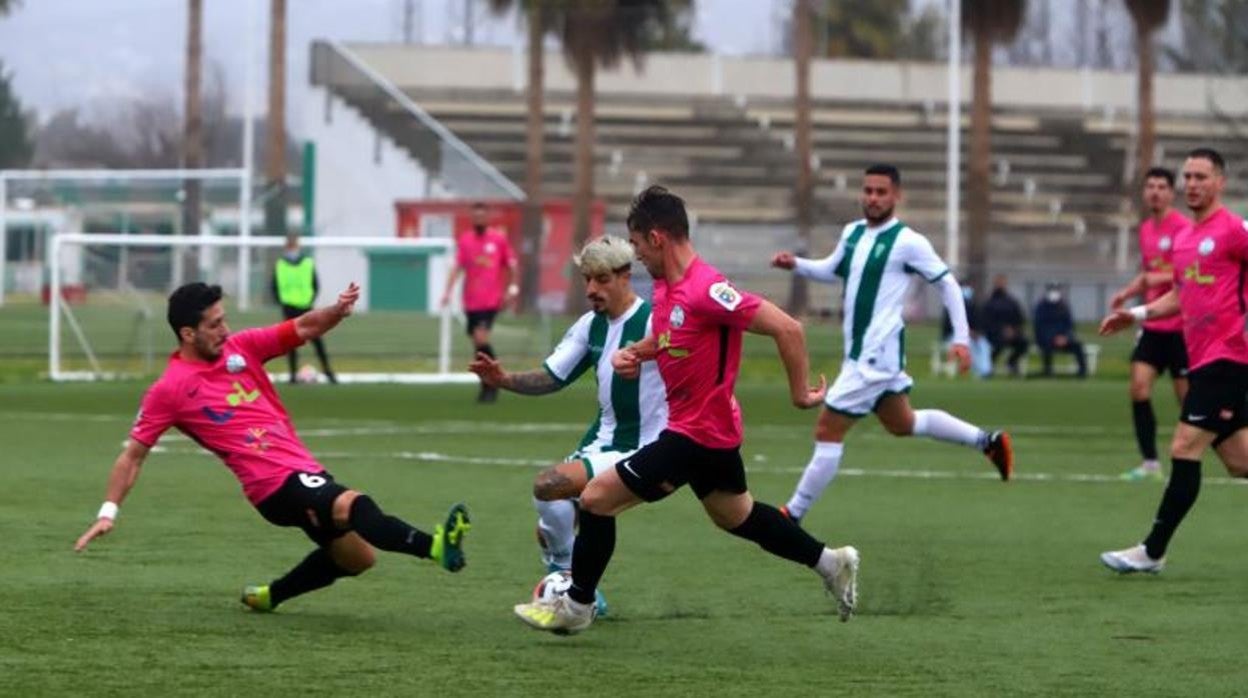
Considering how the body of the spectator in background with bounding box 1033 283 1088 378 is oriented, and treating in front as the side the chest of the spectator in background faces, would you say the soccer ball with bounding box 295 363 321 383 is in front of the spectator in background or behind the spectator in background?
in front

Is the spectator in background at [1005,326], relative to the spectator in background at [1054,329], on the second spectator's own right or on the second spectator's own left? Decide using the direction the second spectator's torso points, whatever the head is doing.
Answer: on the second spectator's own right

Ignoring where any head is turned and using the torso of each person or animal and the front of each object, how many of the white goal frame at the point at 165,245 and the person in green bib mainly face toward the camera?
2

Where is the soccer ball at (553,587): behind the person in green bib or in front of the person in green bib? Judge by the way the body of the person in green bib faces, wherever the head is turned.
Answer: in front

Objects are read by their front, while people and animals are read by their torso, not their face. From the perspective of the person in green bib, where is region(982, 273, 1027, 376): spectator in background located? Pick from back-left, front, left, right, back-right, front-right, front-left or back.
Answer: back-left

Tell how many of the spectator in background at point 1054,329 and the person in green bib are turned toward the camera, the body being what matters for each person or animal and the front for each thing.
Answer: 2

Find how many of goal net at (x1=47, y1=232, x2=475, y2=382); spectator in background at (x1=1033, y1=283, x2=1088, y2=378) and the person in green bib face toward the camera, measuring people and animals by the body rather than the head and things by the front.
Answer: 3

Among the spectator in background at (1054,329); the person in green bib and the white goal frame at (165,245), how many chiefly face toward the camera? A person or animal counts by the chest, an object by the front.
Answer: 3

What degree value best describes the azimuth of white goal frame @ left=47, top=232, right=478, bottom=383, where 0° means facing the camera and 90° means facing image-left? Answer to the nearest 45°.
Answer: approximately 0°
